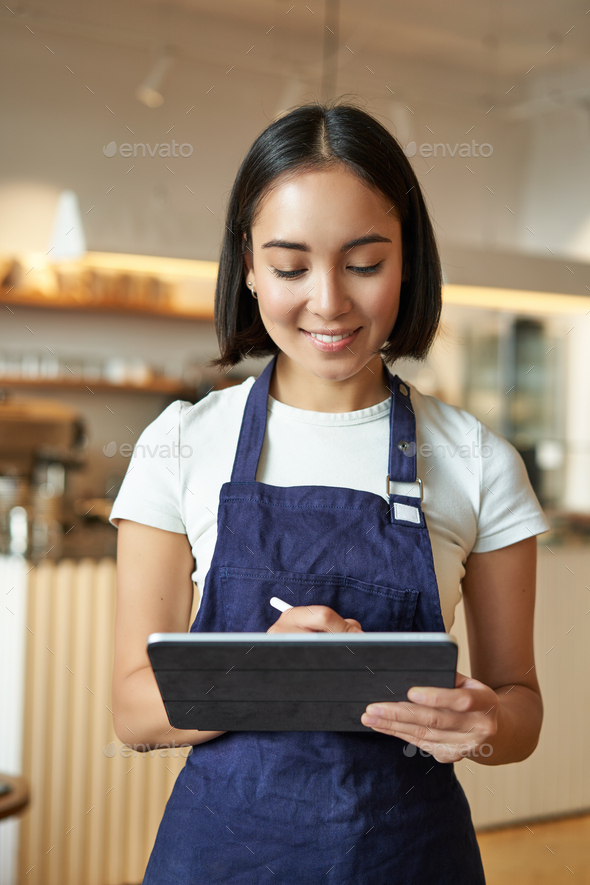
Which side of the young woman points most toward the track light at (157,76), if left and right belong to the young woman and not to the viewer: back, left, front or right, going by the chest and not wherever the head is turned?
back

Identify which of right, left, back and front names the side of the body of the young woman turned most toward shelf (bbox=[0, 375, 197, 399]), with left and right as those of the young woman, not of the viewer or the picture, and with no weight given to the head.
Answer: back

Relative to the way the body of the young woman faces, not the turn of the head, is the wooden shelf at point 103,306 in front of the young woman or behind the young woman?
behind

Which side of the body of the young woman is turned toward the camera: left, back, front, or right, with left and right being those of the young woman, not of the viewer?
front

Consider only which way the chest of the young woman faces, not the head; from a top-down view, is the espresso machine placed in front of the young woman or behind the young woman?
behind
